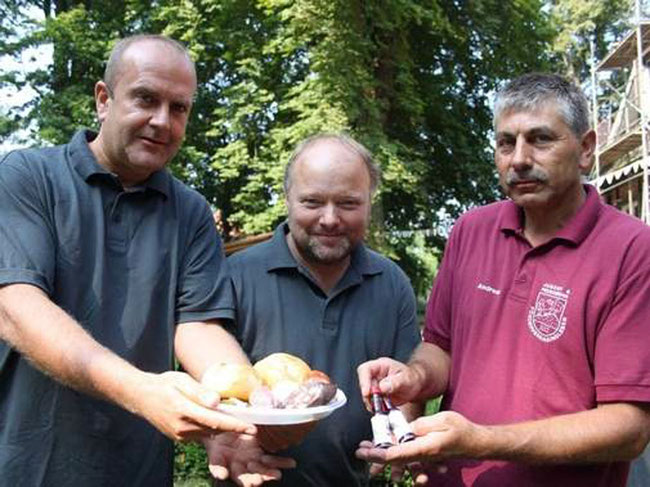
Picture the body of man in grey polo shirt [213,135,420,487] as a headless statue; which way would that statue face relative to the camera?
toward the camera

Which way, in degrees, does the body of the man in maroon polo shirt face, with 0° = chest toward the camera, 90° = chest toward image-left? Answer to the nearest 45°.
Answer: approximately 45°

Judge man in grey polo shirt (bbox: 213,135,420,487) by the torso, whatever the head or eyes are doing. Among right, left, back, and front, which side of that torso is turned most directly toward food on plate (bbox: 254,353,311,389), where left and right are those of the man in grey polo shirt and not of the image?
front

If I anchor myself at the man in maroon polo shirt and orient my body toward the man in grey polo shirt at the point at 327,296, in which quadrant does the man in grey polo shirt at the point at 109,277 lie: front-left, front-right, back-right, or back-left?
front-left

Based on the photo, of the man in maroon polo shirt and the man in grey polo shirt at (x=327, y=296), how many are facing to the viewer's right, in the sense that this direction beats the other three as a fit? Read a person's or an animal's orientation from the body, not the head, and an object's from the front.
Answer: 0

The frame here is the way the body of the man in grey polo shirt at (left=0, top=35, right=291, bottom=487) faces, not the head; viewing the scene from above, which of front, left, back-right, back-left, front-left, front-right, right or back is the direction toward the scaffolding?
left

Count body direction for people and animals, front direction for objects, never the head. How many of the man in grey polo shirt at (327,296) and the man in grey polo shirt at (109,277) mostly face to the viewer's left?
0

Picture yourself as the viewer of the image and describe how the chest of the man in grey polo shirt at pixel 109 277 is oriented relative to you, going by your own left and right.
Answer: facing the viewer and to the right of the viewer
